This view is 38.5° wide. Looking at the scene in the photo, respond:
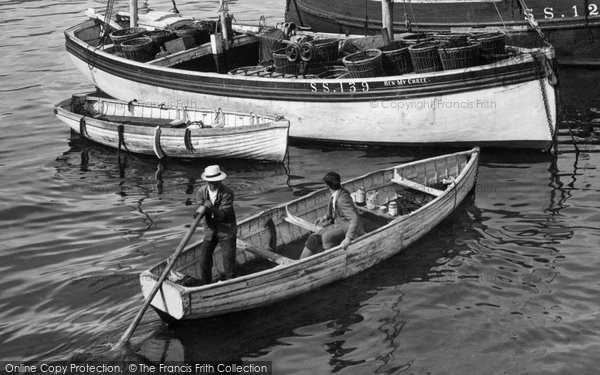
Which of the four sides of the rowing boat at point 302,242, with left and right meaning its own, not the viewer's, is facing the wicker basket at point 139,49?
left

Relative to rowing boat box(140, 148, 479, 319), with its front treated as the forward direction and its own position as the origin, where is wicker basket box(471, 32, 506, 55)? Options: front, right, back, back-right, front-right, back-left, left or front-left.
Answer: front

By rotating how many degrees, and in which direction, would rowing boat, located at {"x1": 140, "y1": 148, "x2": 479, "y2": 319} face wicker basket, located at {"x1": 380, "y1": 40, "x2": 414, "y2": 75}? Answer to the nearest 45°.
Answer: approximately 45° to its left

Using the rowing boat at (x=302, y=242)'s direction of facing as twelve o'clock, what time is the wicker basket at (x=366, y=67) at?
The wicker basket is roughly at 11 o'clock from the rowing boat.

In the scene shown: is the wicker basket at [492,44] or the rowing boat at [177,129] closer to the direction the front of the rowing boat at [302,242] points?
the wicker basket

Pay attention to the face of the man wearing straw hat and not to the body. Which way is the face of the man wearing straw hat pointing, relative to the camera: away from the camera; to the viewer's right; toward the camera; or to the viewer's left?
toward the camera

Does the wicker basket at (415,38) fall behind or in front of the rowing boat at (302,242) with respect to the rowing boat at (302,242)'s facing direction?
in front

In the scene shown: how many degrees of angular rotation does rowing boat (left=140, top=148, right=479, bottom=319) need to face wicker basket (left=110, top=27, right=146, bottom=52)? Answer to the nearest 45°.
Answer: approximately 90° to its left

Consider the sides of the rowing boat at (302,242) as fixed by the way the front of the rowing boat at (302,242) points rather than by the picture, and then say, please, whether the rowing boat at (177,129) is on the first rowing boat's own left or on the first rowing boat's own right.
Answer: on the first rowing boat's own left

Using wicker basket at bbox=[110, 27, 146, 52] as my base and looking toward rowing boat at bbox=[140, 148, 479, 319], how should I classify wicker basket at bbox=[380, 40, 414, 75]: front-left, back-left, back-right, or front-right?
front-left

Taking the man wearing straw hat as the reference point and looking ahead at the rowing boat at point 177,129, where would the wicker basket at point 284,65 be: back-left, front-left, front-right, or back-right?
front-right

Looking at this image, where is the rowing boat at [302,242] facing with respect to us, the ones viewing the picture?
facing away from the viewer and to the right of the viewer

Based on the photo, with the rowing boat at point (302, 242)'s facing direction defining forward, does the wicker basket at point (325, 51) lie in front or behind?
in front

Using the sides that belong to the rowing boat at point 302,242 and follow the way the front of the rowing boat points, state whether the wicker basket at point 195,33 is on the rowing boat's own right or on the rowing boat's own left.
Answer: on the rowing boat's own left
